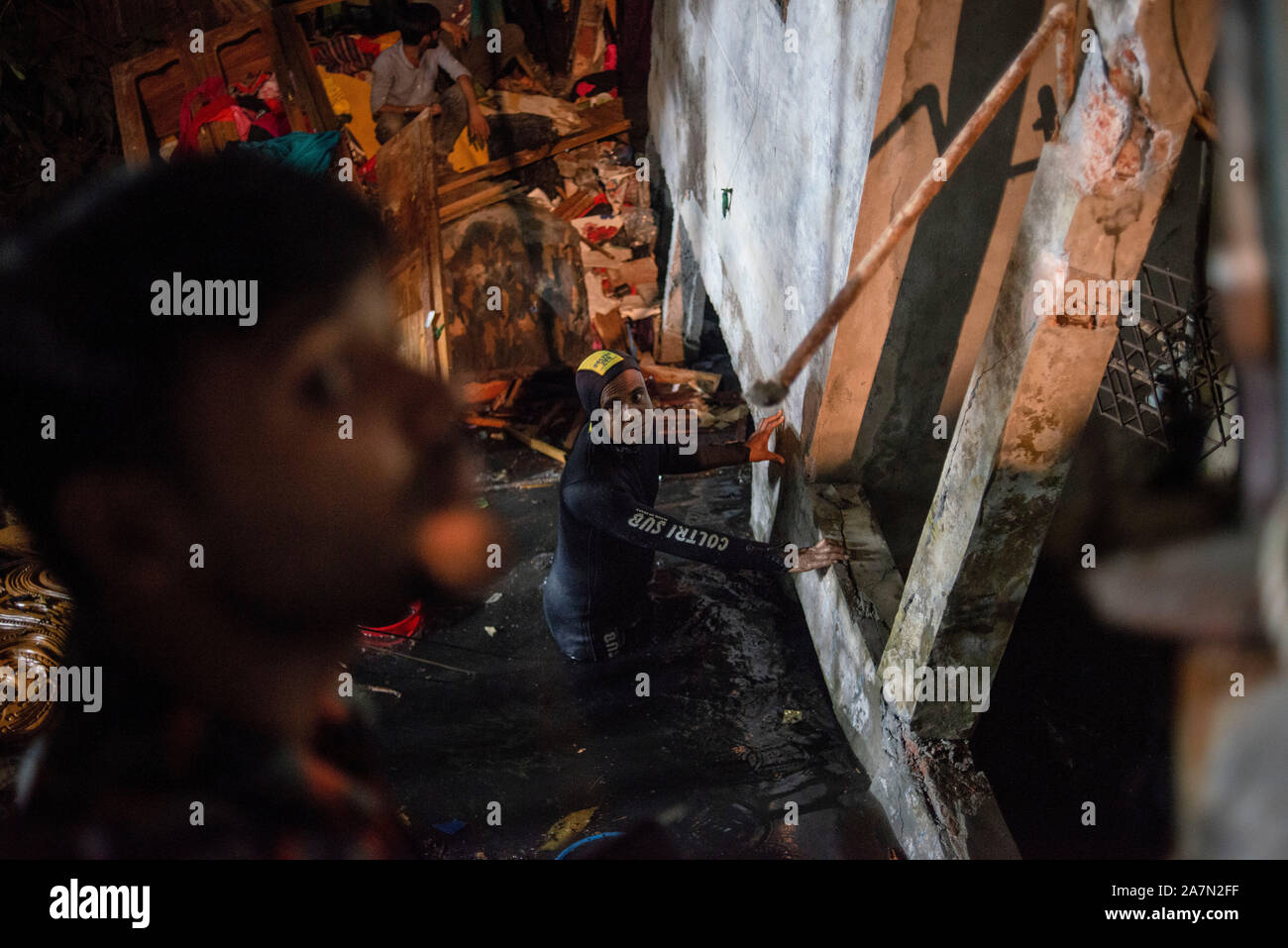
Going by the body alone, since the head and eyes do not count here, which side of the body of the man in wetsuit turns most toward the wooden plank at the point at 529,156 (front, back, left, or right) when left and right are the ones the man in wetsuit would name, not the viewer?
left

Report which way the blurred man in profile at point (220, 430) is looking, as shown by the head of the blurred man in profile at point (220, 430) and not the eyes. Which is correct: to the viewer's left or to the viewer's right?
to the viewer's right

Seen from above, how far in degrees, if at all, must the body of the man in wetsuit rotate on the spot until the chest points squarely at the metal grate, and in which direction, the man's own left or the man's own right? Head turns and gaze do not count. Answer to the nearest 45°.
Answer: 0° — they already face it

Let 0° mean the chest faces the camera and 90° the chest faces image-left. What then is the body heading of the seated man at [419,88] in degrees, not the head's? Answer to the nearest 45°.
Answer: approximately 315°

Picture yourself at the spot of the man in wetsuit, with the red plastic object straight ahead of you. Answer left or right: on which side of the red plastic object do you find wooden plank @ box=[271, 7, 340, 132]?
right

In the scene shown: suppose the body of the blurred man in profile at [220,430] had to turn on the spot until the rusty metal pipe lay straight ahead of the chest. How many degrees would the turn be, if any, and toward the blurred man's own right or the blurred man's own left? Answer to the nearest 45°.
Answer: approximately 45° to the blurred man's own left

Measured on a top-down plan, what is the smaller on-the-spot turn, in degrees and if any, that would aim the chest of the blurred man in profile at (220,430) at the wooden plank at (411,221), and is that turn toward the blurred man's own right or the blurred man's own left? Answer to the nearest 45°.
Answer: approximately 90° to the blurred man's own left

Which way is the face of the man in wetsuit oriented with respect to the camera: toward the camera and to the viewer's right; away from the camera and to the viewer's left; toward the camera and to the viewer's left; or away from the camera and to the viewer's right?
toward the camera and to the viewer's right

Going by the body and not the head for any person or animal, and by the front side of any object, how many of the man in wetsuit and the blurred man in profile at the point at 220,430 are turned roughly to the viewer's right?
2

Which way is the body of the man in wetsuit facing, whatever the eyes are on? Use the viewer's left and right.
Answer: facing to the right of the viewer

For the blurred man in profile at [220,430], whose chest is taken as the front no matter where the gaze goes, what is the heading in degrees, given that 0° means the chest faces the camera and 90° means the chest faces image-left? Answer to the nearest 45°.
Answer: approximately 270°
